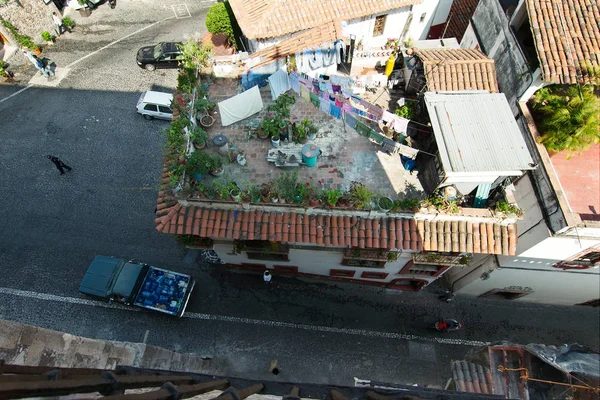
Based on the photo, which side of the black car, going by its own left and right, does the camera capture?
left

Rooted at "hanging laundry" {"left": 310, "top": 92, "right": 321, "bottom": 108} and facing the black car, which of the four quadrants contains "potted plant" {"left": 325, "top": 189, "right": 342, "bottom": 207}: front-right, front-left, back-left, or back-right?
back-left

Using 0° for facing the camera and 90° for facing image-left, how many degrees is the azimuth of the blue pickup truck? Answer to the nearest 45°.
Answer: approximately 90°

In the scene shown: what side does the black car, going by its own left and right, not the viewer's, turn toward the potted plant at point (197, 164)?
left

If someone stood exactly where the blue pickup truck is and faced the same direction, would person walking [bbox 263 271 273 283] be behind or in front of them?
behind

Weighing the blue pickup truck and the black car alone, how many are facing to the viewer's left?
2

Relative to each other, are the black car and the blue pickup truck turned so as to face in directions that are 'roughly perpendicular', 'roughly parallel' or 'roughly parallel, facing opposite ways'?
roughly parallel
